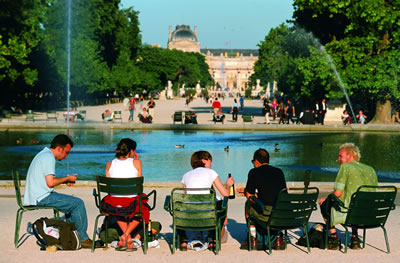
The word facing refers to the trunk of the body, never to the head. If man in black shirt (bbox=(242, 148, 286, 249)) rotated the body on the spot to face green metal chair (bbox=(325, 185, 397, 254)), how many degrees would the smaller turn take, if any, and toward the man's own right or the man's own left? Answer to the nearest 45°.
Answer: approximately 135° to the man's own right

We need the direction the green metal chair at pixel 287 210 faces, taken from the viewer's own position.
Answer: facing away from the viewer and to the left of the viewer

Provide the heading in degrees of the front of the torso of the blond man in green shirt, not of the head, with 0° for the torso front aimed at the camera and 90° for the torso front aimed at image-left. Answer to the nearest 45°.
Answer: approximately 135°

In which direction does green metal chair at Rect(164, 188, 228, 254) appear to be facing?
away from the camera

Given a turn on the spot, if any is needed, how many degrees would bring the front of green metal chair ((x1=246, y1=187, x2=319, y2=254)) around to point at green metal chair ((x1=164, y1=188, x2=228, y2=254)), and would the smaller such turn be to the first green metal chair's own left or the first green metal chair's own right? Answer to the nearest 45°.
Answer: approximately 45° to the first green metal chair's own left

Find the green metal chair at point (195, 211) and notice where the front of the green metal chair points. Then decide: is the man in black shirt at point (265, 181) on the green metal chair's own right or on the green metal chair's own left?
on the green metal chair's own right

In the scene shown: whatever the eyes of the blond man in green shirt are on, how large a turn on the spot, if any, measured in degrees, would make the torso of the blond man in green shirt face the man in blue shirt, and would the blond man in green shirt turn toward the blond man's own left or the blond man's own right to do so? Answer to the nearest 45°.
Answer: approximately 45° to the blond man's own left

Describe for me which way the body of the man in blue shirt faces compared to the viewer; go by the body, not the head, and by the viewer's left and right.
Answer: facing to the right of the viewer

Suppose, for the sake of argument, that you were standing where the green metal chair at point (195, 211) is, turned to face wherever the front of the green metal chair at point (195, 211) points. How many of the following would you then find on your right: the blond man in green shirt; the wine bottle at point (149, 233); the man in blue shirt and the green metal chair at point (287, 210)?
2

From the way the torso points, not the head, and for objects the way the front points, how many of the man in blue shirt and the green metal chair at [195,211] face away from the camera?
1
